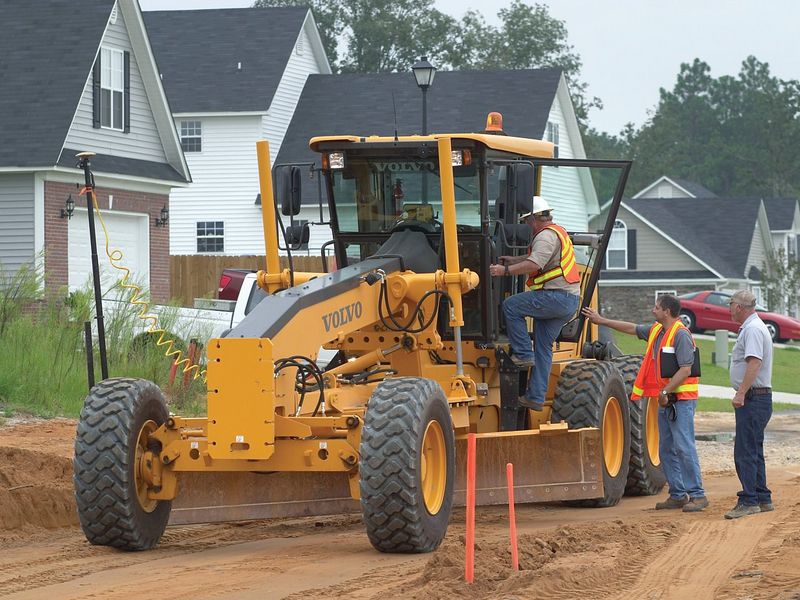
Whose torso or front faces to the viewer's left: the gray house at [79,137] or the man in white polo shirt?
the man in white polo shirt

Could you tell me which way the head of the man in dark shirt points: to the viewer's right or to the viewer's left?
to the viewer's left

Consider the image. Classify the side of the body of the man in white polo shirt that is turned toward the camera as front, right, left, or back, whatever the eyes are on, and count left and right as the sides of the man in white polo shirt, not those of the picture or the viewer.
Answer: left

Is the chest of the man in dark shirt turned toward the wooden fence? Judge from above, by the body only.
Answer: no

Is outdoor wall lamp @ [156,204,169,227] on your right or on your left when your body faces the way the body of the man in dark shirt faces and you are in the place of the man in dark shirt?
on your right

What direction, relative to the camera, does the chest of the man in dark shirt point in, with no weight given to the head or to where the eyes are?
to the viewer's left

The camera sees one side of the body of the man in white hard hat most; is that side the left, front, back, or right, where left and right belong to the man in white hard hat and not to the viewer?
left

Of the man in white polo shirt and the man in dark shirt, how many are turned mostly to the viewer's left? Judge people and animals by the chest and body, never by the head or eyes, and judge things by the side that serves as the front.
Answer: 2

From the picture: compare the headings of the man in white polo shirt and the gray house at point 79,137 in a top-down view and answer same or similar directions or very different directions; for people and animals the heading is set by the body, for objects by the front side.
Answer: very different directions

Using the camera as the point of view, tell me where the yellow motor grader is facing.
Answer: facing the viewer and to the left of the viewer

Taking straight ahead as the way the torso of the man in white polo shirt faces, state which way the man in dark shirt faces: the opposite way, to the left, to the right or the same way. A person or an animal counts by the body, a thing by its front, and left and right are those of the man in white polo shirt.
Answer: the same way

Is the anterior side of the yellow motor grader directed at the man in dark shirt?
no

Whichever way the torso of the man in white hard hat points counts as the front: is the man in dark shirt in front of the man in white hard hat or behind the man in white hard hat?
behind
